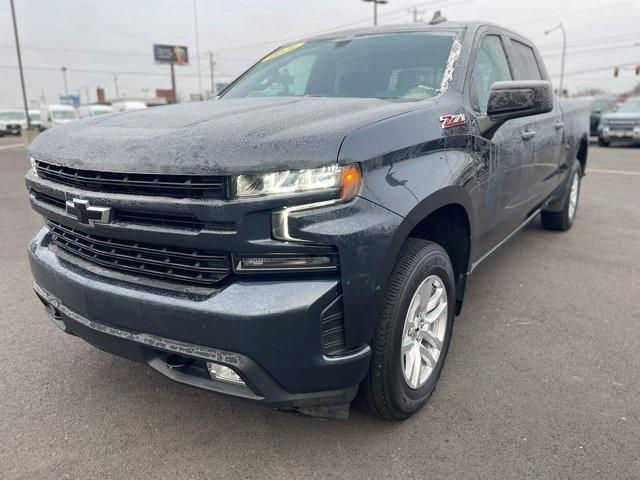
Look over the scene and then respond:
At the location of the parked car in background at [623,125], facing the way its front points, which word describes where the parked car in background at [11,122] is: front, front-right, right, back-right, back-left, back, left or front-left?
front-right

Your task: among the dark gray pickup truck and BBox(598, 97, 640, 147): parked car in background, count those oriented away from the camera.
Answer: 0

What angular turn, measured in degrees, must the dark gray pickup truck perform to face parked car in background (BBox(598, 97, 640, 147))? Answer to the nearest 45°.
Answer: approximately 180°

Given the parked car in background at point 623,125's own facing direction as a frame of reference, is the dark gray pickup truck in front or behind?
in front

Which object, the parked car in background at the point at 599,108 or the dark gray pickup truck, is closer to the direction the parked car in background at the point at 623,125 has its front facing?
the dark gray pickup truck

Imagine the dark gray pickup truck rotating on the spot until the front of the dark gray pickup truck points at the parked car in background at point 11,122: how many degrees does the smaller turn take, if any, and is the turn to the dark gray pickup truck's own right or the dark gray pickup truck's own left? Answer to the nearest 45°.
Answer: approximately 90° to the dark gray pickup truck's own right

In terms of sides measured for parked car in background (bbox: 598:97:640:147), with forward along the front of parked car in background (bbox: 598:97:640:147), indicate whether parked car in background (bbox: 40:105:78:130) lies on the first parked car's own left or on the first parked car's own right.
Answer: on the first parked car's own right

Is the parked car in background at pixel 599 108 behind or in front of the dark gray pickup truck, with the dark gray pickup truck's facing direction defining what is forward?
behind

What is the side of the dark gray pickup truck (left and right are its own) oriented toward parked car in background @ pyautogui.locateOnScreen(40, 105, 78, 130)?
right

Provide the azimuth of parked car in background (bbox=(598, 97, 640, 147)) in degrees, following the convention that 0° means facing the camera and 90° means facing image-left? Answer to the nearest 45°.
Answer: approximately 45°
